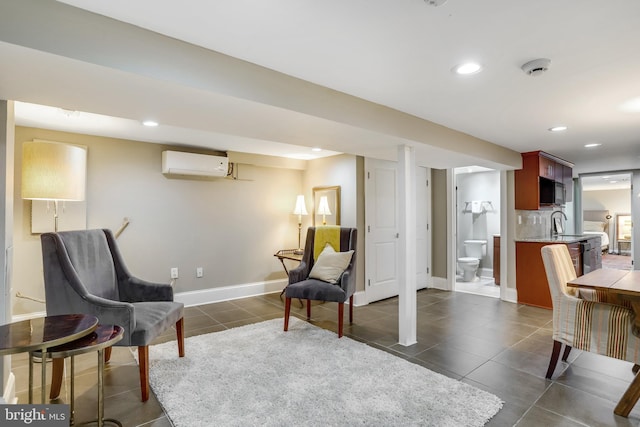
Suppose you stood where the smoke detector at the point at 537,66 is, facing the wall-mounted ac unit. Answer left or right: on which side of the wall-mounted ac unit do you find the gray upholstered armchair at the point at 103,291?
left

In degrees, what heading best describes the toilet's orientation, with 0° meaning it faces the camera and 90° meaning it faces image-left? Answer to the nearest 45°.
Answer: approximately 45°

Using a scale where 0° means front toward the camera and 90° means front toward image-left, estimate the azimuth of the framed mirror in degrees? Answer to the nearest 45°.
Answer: approximately 45°

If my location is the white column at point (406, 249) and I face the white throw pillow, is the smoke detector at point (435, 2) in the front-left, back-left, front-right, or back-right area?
back-left
